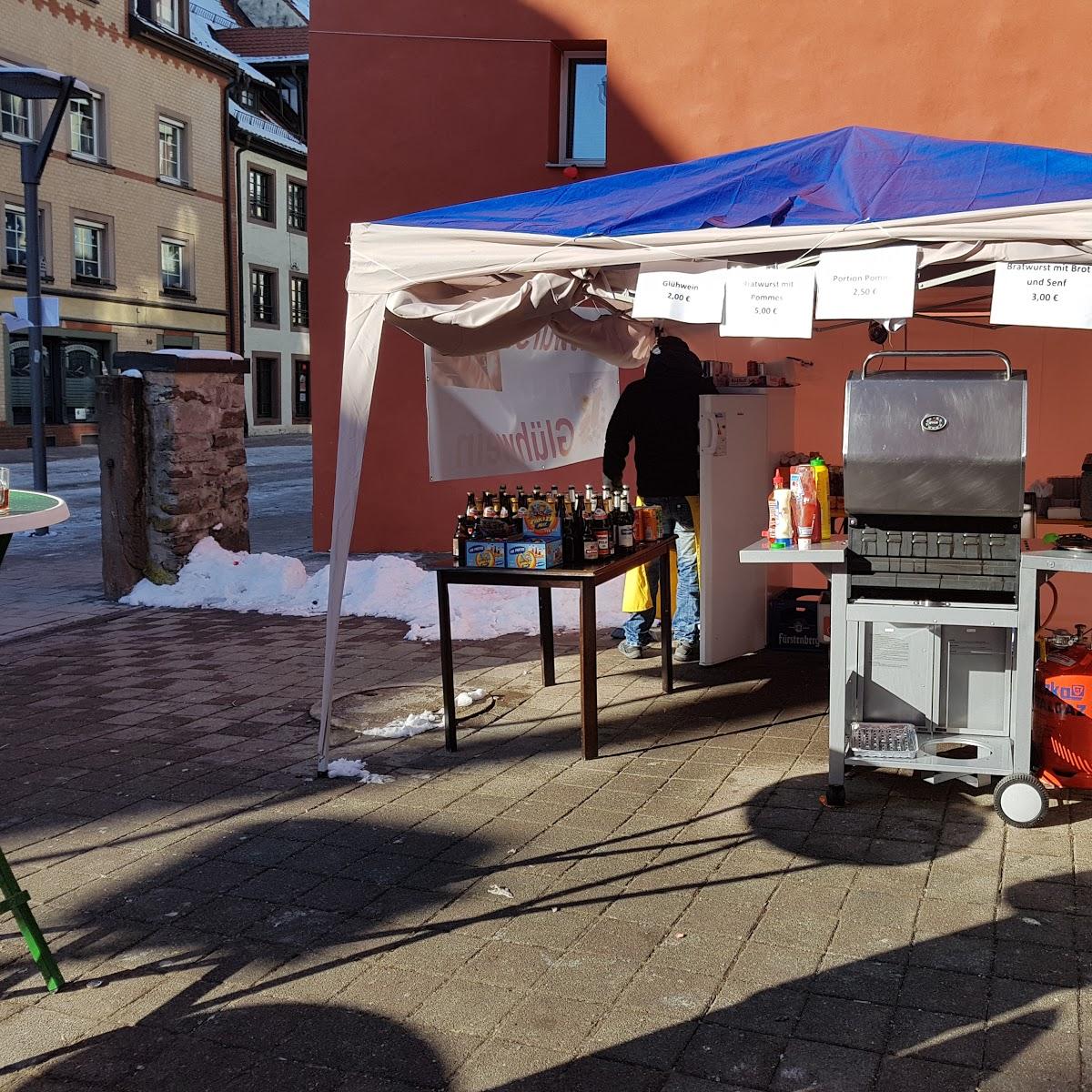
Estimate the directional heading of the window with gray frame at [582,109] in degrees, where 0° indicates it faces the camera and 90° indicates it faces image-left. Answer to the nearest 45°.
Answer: approximately 0°

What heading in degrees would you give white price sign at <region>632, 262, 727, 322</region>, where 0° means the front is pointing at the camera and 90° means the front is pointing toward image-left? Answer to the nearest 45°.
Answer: approximately 0°

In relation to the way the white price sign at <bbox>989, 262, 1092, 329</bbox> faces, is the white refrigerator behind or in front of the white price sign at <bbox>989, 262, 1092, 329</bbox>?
behind

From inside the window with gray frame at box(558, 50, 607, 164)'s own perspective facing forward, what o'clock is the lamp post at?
The lamp post is roughly at 4 o'clock from the window with gray frame.

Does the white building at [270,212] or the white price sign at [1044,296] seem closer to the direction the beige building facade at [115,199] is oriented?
the white price sign
